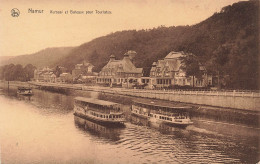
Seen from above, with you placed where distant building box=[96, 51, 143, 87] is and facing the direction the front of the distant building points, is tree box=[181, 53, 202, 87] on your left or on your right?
on your left

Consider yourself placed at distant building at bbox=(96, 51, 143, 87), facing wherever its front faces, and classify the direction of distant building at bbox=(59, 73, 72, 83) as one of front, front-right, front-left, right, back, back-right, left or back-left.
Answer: front-right

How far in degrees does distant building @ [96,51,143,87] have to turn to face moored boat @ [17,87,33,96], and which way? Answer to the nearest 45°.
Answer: approximately 45° to its right

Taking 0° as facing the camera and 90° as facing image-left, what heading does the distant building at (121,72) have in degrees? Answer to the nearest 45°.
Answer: approximately 45°

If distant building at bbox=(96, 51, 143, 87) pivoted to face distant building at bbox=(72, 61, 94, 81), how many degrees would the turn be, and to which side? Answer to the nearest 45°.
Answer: approximately 45° to its right

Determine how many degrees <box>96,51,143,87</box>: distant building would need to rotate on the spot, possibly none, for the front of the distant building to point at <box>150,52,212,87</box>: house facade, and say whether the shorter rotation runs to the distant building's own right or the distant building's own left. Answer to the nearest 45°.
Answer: approximately 135° to the distant building's own left
